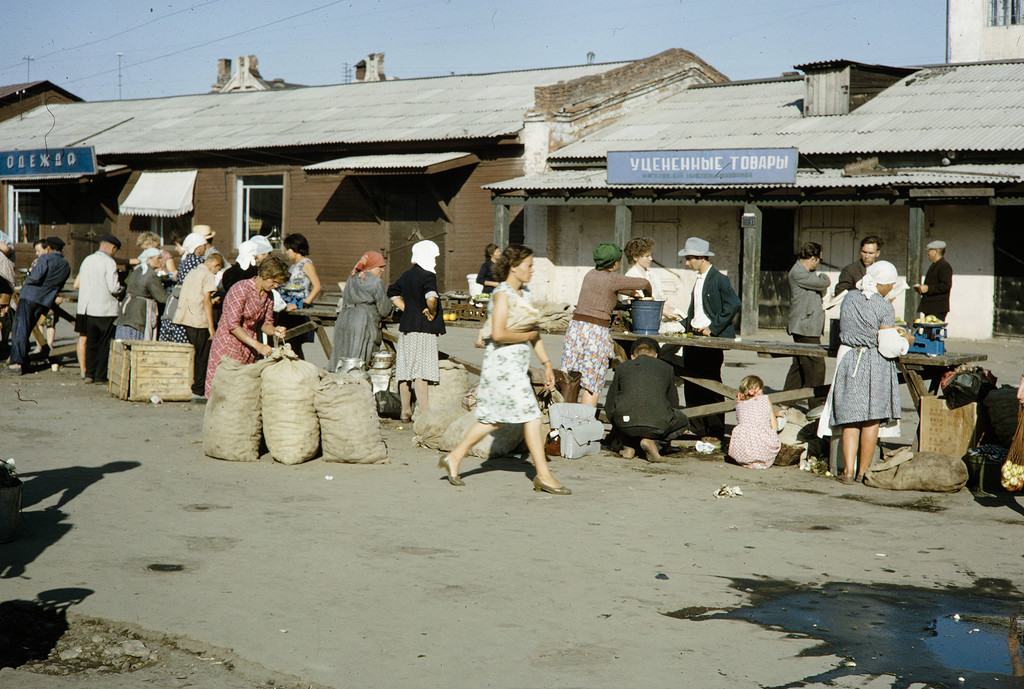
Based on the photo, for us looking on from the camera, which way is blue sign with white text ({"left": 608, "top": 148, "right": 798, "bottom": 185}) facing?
facing the viewer

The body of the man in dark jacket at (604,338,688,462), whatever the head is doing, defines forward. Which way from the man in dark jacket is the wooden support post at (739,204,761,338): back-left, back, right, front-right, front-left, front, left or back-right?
front

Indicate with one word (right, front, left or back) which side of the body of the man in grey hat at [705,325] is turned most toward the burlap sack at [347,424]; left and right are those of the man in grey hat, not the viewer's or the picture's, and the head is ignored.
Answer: front

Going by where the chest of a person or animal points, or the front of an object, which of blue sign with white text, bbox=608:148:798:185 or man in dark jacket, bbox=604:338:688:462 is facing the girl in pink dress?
the blue sign with white text

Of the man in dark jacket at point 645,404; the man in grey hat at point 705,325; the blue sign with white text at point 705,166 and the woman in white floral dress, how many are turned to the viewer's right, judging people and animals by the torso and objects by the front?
1

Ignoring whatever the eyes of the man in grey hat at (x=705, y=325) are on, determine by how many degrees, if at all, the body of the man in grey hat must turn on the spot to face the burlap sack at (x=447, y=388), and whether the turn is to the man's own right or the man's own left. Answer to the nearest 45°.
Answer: approximately 45° to the man's own right

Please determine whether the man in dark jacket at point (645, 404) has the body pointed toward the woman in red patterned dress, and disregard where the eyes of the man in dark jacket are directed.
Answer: no

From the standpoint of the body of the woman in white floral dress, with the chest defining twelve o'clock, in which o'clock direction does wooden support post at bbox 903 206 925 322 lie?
The wooden support post is roughly at 10 o'clock from the woman in white floral dress.

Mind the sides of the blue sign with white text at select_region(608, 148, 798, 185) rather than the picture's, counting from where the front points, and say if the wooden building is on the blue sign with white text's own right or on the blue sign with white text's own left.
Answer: on the blue sign with white text's own right

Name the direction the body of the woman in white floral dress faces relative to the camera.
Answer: to the viewer's right

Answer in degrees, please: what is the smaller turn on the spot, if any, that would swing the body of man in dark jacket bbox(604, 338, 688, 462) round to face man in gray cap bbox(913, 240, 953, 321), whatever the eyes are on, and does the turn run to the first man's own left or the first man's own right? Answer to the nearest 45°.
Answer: approximately 45° to the first man's own right

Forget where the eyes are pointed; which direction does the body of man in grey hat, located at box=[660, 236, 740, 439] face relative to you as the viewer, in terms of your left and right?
facing the viewer and to the left of the viewer

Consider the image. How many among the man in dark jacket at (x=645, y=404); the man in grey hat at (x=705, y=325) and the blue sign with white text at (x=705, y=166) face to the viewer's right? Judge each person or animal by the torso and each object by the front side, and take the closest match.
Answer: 0

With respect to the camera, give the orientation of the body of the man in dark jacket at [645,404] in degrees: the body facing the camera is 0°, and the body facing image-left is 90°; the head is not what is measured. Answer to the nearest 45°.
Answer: approximately 180°

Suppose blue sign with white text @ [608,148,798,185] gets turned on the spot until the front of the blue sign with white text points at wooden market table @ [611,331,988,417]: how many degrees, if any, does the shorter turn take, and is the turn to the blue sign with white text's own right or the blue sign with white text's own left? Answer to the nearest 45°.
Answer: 0° — it already faces it
